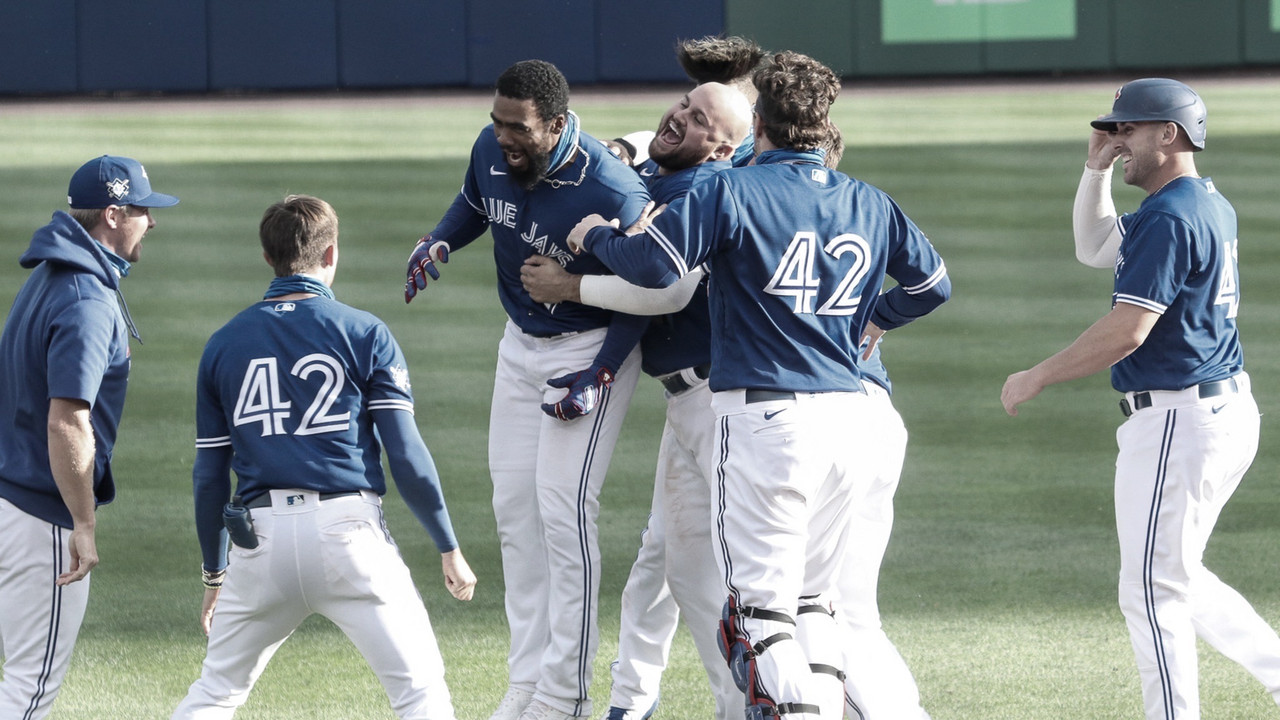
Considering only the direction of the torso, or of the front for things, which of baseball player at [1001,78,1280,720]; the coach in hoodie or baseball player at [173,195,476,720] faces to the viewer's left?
baseball player at [1001,78,1280,720]

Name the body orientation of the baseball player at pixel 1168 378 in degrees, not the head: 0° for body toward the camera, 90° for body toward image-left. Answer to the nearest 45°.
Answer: approximately 90°

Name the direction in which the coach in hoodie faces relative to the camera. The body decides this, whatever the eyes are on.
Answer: to the viewer's right

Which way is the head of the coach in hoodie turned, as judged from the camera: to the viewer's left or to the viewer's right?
to the viewer's right

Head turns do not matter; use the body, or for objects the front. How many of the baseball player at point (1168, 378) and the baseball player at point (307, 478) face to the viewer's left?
1

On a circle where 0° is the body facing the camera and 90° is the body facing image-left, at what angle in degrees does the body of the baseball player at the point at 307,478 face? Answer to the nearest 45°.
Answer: approximately 180°

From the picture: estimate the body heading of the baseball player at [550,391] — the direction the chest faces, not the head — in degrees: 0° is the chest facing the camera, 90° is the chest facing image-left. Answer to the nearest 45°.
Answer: approximately 45°
